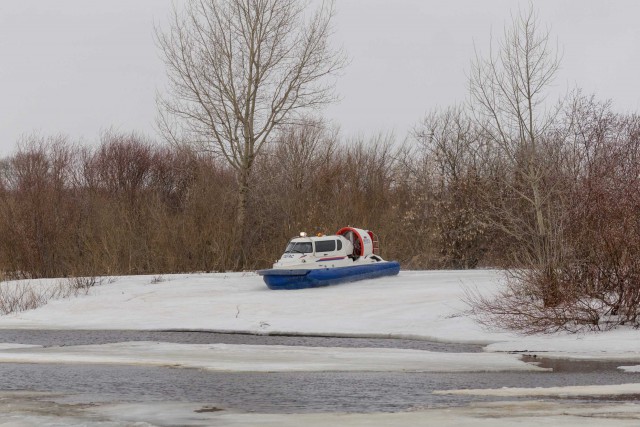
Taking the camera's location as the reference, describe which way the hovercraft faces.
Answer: facing the viewer and to the left of the viewer
